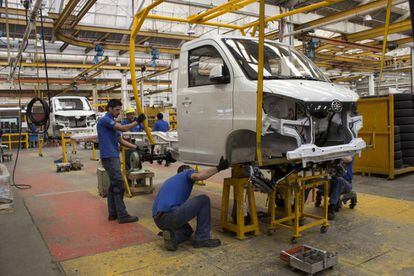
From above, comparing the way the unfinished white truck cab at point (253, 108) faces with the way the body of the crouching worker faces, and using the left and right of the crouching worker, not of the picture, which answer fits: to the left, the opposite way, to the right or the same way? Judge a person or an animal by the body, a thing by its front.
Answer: to the right

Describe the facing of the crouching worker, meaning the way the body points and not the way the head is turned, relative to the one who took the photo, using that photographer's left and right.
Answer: facing away from the viewer and to the right of the viewer

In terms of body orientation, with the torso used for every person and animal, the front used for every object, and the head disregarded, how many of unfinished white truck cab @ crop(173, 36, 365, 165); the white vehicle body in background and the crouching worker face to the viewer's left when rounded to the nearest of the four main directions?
0

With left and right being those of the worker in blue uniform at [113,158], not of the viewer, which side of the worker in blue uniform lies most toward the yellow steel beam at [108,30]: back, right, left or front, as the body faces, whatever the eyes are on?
left

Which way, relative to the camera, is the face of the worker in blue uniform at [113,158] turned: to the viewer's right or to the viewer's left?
to the viewer's right

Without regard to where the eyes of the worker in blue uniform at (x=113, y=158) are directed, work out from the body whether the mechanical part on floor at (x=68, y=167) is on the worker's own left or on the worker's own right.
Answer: on the worker's own left

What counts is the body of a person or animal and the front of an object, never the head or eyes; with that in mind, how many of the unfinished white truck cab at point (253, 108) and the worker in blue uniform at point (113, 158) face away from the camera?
0

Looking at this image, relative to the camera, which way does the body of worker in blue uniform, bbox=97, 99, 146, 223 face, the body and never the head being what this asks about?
to the viewer's right

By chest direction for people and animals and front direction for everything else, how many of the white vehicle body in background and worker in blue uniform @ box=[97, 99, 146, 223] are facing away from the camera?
0

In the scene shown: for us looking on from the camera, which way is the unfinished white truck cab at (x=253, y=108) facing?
facing the viewer and to the right of the viewer

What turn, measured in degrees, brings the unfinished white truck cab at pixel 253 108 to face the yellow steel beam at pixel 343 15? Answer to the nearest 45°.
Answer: approximately 135° to its left

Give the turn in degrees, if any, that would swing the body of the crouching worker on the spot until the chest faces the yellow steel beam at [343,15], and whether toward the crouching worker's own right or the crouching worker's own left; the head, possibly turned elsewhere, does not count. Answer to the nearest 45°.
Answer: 0° — they already face it

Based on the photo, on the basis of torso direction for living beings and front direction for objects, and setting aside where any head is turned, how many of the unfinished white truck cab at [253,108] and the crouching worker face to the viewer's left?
0

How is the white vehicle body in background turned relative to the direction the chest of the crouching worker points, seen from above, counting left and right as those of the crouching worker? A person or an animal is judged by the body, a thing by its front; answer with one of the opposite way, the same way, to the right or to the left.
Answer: to the right
